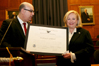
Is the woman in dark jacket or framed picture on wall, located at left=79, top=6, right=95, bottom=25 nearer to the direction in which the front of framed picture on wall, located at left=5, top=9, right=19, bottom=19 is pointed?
the woman in dark jacket

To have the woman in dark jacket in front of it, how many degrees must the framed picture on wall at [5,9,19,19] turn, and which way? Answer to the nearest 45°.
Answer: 0° — it already faces them

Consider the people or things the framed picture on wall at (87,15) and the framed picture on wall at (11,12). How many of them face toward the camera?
2

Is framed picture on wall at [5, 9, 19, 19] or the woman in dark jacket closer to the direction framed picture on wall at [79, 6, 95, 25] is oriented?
the woman in dark jacket

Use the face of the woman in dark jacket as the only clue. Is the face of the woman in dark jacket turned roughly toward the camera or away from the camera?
toward the camera

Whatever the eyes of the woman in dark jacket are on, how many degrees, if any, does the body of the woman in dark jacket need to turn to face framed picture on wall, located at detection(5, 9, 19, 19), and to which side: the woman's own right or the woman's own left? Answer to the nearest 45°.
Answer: approximately 90° to the woman's own right

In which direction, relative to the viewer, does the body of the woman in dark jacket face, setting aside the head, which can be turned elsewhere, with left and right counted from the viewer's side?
facing the viewer and to the left of the viewer

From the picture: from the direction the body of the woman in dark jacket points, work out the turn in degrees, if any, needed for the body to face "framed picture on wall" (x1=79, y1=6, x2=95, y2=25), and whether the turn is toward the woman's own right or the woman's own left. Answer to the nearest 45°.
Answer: approximately 135° to the woman's own right

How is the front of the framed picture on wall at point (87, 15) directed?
toward the camera

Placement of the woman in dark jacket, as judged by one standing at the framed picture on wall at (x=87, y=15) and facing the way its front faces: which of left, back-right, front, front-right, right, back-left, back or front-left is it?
front

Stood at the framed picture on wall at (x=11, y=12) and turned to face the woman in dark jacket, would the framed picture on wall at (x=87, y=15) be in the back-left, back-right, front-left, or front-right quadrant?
front-left

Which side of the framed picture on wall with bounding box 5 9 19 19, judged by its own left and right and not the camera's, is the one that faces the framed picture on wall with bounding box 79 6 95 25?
left

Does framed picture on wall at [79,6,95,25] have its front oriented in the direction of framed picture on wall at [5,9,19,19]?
no
